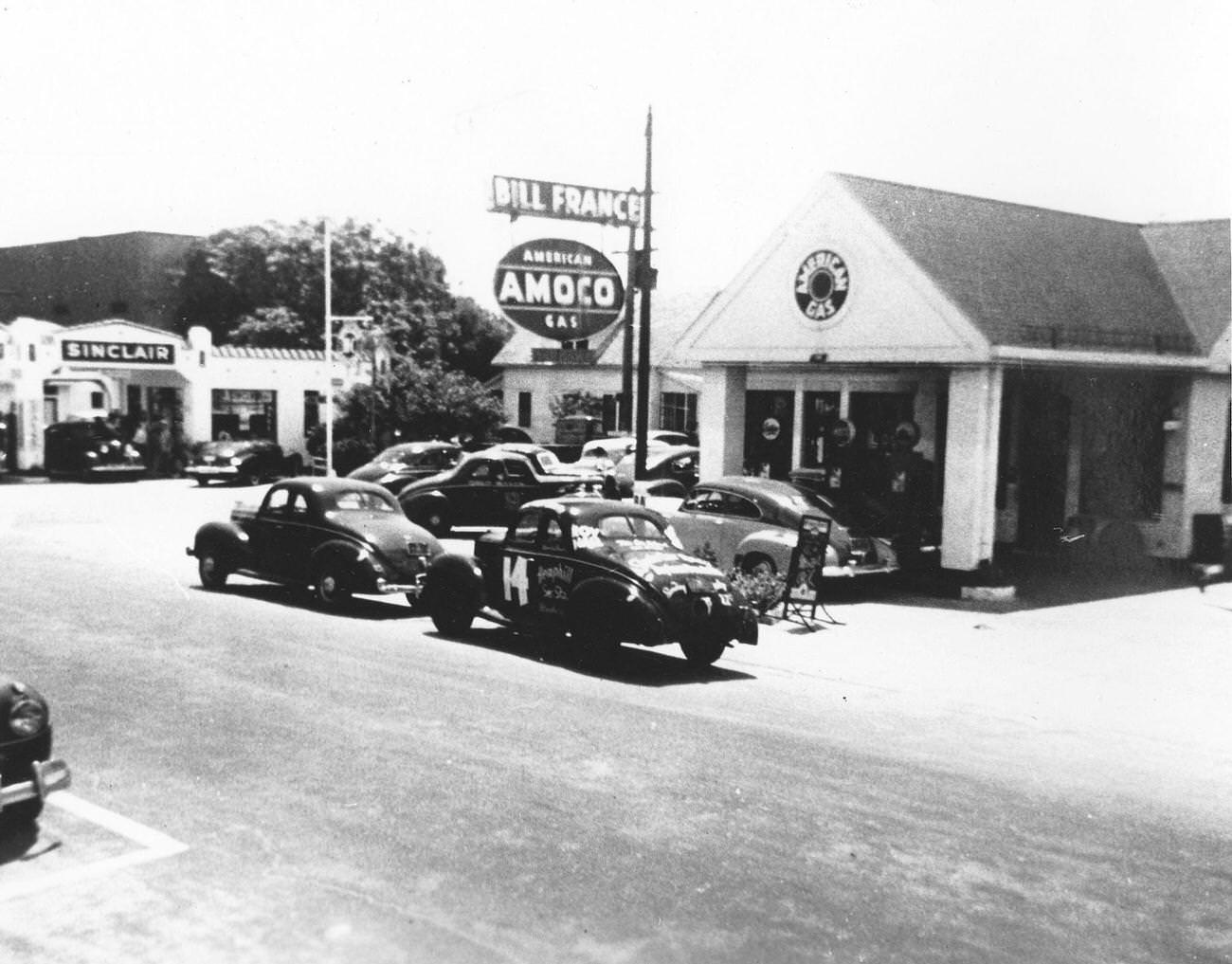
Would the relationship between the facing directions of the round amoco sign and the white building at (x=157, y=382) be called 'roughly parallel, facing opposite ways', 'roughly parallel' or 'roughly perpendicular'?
roughly parallel

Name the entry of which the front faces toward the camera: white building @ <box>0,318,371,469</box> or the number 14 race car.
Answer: the white building

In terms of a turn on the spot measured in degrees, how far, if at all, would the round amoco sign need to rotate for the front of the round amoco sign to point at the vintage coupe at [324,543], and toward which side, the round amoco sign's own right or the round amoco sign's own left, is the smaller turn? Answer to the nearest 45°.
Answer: approximately 45° to the round amoco sign's own right

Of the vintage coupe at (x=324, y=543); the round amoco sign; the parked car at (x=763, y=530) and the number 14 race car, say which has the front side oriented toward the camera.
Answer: the round amoco sign

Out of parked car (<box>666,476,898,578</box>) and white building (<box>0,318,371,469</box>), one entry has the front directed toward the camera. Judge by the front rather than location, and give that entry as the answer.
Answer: the white building

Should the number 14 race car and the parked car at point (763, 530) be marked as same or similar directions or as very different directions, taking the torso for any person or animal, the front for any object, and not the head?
same or similar directions

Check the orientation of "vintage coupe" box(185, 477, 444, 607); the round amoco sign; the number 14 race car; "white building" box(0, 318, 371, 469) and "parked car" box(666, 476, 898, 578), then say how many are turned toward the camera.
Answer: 2

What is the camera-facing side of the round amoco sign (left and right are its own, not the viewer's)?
front

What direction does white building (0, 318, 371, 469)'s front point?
toward the camera

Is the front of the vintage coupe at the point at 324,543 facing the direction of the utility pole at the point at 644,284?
no

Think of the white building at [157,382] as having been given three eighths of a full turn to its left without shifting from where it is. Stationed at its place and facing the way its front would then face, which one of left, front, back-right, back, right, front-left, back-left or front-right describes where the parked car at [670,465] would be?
right

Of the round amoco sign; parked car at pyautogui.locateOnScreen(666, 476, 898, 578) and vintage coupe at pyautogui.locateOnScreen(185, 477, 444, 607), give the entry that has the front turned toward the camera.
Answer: the round amoco sign

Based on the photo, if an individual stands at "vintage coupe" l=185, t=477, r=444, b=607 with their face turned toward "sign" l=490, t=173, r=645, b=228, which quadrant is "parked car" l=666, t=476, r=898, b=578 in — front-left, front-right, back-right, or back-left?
front-right
